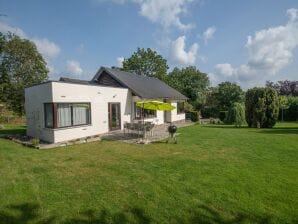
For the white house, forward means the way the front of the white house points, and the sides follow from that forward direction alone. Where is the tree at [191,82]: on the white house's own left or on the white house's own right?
on the white house's own left

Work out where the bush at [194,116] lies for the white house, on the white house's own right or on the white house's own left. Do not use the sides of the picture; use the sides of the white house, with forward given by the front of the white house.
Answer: on the white house's own left

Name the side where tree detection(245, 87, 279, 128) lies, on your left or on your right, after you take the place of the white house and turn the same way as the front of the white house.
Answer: on your left

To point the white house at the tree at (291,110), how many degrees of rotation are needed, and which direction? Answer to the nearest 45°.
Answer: approximately 90° to its left

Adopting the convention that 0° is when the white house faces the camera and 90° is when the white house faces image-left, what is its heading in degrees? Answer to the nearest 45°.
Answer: approximately 315°

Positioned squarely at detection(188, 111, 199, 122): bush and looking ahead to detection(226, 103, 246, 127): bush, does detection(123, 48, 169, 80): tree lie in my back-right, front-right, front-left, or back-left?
back-left

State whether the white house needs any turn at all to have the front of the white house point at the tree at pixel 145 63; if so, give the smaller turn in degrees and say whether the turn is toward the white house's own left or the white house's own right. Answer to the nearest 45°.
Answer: approximately 135° to the white house's own left

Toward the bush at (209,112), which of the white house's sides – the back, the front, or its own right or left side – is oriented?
left

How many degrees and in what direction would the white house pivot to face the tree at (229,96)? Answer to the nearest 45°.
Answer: approximately 90° to its left
